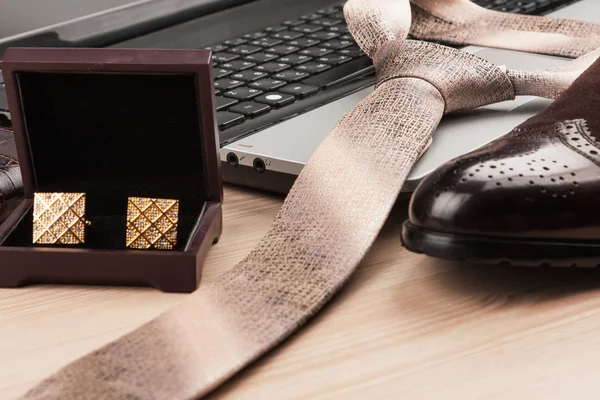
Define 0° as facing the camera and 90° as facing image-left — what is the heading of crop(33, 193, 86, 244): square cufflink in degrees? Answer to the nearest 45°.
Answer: approximately 0°

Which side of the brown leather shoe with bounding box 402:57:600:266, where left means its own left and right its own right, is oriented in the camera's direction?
left

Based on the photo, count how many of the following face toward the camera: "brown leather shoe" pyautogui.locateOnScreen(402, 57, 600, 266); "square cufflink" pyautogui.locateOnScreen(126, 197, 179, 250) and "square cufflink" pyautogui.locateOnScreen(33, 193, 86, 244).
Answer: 2
